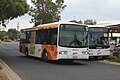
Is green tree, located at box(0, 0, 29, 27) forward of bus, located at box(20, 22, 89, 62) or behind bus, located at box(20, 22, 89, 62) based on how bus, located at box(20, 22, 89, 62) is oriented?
behind

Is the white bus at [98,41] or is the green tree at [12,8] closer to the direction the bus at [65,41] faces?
the white bus

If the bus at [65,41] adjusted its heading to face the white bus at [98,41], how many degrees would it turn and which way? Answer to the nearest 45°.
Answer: approximately 90° to its left

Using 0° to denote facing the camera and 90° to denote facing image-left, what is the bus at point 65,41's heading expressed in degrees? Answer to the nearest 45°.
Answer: approximately 315°
